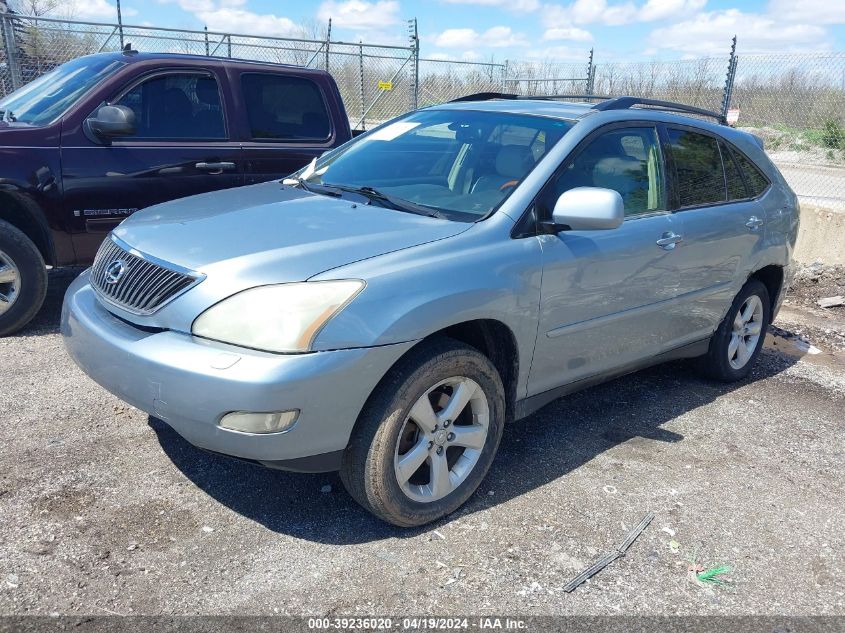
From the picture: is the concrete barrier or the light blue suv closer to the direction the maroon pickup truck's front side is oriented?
the light blue suv

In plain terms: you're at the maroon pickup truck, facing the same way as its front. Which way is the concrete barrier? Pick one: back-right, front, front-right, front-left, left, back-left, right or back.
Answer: back-left

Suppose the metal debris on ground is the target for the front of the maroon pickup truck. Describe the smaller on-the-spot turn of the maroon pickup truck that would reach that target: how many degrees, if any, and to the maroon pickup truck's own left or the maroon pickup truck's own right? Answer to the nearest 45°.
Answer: approximately 90° to the maroon pickup truck's own left

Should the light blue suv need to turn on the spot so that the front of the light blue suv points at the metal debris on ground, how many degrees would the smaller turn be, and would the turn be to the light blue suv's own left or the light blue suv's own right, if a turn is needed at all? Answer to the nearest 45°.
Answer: approximately 90° to the light blue suv's own left

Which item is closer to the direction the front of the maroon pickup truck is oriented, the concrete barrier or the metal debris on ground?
the metal debris on ground

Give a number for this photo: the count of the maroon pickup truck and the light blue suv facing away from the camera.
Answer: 0

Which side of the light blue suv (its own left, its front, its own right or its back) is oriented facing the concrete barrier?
back

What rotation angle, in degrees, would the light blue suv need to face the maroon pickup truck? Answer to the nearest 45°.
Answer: approximately 90° to its right

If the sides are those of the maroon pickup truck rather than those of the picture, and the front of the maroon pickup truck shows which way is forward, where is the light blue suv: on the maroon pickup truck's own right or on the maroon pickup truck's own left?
on the maroon pickup truck's own left

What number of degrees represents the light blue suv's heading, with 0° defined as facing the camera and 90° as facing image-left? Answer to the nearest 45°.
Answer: approximately 45°

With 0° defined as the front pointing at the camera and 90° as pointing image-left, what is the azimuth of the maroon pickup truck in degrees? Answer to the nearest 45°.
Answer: approximately 45°
